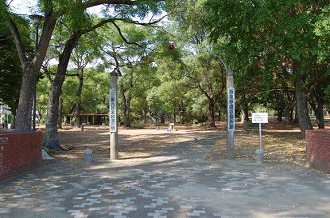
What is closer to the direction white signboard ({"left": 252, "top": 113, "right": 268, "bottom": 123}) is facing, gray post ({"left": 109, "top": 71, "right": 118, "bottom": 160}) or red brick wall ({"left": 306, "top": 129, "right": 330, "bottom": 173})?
the red brick wall

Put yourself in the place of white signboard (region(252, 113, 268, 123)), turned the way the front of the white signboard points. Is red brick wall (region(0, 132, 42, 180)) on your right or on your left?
on your right

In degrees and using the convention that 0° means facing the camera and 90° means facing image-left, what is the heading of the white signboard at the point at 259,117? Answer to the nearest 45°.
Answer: approximately 0°

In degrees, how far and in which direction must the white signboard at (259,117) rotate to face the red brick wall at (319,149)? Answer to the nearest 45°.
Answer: approximately 45° to its left

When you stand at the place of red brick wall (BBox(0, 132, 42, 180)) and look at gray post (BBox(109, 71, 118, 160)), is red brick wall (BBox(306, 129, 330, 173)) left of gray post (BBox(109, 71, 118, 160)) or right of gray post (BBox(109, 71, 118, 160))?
right

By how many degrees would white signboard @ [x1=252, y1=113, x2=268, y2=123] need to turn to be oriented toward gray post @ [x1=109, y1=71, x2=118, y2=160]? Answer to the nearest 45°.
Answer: approximately 90° to its right
